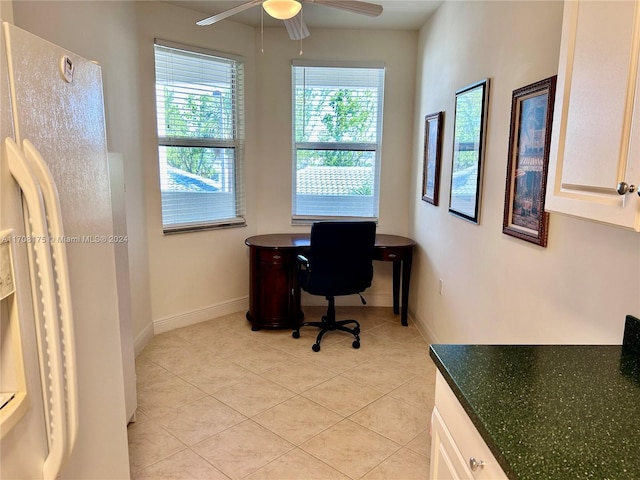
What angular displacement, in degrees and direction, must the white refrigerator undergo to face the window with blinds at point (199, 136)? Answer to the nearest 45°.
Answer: approximately 135° to its left

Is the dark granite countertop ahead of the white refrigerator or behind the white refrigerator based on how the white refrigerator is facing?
ahead

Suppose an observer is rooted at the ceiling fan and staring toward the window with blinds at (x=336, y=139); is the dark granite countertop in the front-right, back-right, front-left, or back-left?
back-right

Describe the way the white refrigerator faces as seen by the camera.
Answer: facing the viewer and to the right of the viewer

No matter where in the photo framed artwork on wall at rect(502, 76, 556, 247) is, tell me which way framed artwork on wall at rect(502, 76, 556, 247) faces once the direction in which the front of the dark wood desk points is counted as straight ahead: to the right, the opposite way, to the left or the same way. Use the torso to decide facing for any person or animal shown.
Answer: to the right

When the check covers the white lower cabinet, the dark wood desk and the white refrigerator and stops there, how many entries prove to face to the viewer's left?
1

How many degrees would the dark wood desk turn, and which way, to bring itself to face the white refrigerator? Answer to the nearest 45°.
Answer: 0° — it already faces it

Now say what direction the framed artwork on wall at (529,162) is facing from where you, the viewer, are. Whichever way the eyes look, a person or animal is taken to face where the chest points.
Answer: facing the viewer and to the left of the viewer

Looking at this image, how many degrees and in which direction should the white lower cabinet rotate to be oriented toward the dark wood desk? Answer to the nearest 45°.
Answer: approximately 45° to its right

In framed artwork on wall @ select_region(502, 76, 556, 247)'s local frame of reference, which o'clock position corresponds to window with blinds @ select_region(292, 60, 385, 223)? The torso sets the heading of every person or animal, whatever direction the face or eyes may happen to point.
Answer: The window with blinds is roughly at 3 o'clock from the framed artwork on wall.

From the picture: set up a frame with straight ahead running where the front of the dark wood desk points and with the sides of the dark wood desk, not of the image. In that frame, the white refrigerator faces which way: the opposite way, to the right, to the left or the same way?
to the left

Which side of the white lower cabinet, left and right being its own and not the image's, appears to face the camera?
left

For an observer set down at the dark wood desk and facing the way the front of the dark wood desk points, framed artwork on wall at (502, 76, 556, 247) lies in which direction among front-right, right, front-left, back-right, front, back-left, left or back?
front-left

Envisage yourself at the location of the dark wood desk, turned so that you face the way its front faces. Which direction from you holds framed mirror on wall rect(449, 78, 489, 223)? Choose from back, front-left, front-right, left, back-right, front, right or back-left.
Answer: front-left

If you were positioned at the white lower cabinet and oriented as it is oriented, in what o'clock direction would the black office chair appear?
The black office chair is roughly at 2 o'clock from the white lower cabinet.

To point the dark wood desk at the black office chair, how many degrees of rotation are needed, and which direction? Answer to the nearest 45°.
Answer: approximately 45° to its left

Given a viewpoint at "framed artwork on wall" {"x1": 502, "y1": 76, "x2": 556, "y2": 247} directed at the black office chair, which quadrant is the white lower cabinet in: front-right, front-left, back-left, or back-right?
back-left

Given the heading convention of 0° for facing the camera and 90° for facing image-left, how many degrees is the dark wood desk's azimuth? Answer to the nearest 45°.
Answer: approximately 0°

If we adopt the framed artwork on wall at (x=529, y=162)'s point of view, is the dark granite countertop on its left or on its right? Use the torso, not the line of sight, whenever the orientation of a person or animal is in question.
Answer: on its left
